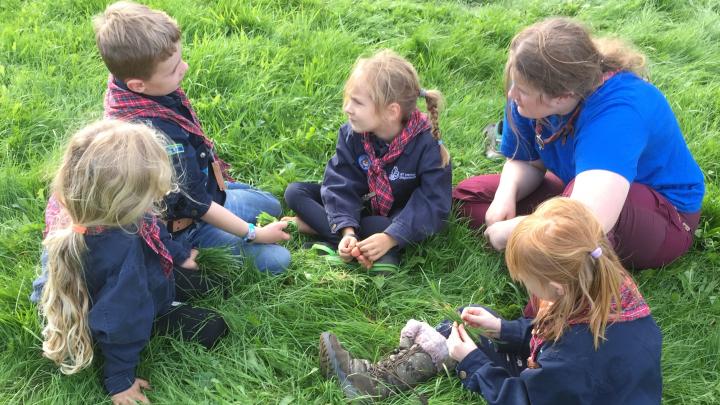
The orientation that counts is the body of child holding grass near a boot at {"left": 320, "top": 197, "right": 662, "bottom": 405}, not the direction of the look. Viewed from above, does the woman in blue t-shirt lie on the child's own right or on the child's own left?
on the child's own right

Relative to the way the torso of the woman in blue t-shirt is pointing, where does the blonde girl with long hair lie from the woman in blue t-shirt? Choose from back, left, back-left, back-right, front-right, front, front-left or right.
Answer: front

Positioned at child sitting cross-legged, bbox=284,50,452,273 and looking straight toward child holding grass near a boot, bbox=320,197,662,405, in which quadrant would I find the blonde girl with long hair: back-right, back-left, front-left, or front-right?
front-right

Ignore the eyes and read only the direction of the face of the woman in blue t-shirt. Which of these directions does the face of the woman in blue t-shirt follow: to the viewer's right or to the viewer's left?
to the viewer's left

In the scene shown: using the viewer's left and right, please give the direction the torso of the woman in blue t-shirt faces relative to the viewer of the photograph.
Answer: facing the viewer and to the left of the viewer

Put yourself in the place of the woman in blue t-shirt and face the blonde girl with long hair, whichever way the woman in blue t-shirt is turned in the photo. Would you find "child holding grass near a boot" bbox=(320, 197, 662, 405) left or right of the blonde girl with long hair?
left

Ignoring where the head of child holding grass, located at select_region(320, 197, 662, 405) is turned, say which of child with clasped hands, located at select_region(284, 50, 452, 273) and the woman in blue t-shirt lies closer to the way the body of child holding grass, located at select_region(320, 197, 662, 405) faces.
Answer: the child with clasped hands

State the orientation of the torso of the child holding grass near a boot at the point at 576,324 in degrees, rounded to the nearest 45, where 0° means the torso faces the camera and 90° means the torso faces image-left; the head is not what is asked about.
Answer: approximately 90°

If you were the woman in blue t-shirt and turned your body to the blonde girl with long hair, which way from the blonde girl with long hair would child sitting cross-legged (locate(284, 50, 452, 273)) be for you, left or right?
right

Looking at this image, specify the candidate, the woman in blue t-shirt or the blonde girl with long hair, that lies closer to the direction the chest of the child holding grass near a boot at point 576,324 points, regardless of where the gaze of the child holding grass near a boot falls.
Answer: the blonde girl with long hair

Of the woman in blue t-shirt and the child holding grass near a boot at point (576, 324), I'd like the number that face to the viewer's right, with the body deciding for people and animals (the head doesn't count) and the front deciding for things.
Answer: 0

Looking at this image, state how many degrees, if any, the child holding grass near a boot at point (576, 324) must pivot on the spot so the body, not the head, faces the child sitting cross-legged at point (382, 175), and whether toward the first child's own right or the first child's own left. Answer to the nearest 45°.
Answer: approximately 45° to the first child's own right
